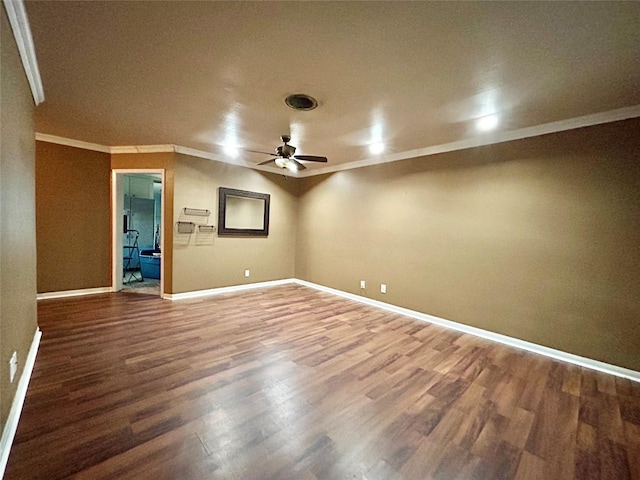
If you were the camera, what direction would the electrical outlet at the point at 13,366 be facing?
facing to the right of the viewer

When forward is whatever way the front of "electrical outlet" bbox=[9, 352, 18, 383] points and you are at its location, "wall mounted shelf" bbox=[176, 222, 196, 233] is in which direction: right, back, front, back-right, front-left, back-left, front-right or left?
front-left

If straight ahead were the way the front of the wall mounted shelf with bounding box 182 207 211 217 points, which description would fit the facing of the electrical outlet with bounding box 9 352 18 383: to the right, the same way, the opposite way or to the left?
to the left

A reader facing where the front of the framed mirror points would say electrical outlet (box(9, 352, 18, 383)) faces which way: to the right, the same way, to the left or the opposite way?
to the left

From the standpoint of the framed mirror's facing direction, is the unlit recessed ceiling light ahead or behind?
ahead

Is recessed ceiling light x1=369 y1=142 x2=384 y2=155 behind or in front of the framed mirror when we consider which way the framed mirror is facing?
in front

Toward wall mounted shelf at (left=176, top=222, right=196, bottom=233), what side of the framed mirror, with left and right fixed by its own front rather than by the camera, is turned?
right

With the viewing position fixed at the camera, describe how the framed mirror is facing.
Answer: facing the viewer and to the right of the viewer

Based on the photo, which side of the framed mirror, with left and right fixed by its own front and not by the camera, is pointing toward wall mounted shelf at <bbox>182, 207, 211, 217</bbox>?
right

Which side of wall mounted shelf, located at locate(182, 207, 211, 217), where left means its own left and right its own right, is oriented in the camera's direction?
front

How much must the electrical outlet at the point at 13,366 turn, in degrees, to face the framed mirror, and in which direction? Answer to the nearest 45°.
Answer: approximately 45° to its left

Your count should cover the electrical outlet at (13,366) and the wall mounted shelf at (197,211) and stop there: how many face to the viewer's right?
1

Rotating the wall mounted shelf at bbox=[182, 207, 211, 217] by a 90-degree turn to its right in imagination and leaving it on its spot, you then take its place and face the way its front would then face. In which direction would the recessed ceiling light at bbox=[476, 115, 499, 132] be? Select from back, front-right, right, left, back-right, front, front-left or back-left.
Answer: back-left
